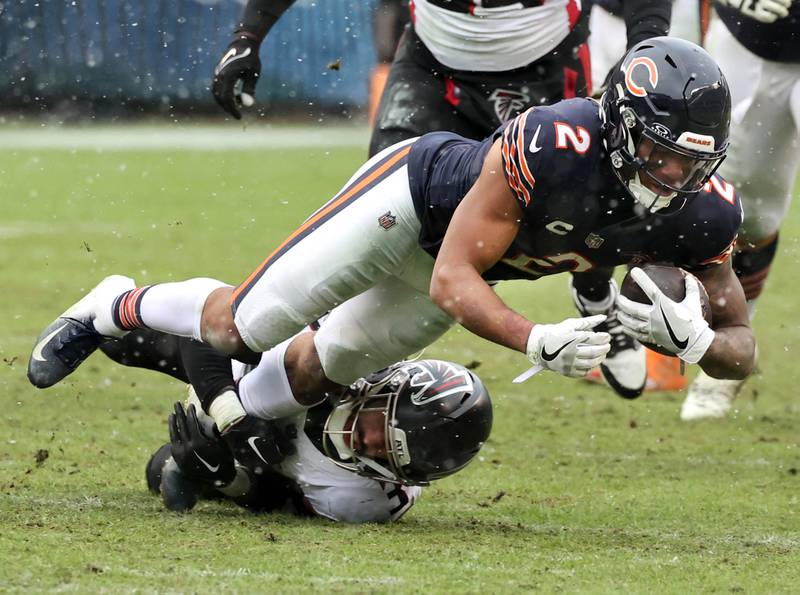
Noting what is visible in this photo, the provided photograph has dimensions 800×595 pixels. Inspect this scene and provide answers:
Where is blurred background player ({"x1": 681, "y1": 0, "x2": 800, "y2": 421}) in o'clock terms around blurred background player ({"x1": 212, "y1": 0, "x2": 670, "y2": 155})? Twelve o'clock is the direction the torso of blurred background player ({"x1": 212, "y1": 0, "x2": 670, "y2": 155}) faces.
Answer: blurred background player ({"x1": 681, "y1": 0, "x2": 800, "y2": 421}) is roughly at 8 o'clock from blurred background player ({"x1": 212, "y1": 0, "x2": 670, "y2": 155}).

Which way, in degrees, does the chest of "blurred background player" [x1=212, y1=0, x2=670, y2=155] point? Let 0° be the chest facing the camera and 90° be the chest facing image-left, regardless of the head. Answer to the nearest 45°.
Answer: approximately 0°

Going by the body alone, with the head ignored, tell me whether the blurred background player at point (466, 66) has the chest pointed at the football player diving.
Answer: yes

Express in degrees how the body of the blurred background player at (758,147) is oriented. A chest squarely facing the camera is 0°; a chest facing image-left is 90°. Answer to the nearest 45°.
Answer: approximately 45°
